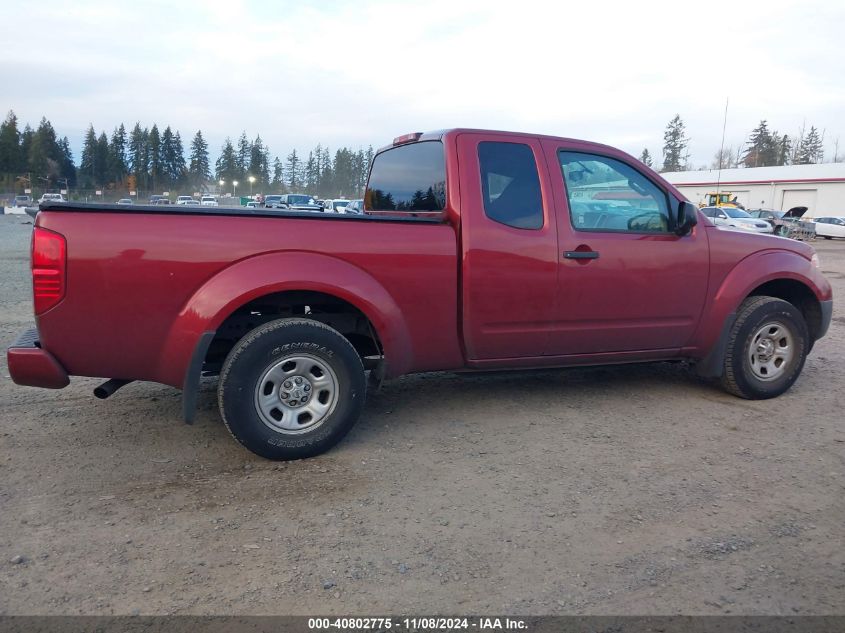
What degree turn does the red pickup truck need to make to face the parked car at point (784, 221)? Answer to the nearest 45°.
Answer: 0° — it already faces it

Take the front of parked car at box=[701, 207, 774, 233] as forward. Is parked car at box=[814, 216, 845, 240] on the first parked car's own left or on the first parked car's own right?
on the first parked car's own left

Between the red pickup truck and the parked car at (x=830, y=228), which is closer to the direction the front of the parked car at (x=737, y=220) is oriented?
the red pickup truck

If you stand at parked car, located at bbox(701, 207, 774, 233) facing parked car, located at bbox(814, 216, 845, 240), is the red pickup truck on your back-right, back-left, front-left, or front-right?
back-right

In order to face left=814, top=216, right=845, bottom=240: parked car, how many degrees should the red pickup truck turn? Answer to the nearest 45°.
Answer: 0° — it already faces it

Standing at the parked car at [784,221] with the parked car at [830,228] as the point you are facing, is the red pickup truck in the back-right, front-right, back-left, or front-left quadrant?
back-right

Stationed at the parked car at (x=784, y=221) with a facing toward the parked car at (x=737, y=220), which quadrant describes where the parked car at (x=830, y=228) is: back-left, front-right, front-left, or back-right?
back-left

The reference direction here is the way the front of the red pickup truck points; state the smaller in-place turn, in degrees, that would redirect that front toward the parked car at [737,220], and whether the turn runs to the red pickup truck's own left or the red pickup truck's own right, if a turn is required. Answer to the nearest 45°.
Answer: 0° — it already faces it

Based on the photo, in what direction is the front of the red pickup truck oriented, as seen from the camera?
facing away from the viewer and to the right of the viewer
